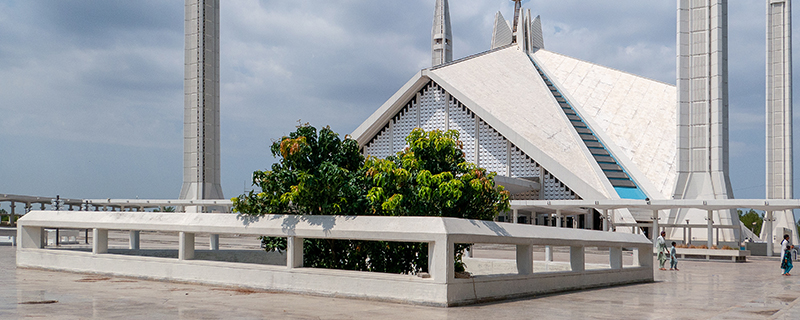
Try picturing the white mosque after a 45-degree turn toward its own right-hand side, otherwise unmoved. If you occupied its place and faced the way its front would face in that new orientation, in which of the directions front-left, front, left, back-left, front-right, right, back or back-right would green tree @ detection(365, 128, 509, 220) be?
left

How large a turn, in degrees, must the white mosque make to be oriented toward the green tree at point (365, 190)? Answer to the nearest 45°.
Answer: approximately 45° to its left

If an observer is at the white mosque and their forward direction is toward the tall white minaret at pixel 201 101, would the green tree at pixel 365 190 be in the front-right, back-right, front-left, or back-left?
front-left

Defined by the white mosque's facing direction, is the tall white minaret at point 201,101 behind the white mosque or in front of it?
in front

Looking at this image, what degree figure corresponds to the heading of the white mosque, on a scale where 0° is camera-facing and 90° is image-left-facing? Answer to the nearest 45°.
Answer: approximately 45°

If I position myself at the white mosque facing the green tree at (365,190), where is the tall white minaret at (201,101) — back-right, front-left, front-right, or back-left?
front-right

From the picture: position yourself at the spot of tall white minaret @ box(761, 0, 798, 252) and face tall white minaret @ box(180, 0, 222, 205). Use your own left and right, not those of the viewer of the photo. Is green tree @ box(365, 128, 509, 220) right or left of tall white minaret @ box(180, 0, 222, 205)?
left

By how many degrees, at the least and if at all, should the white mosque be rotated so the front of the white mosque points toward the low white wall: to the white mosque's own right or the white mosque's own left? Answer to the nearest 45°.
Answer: approximately 45° to the white mosque's own left
